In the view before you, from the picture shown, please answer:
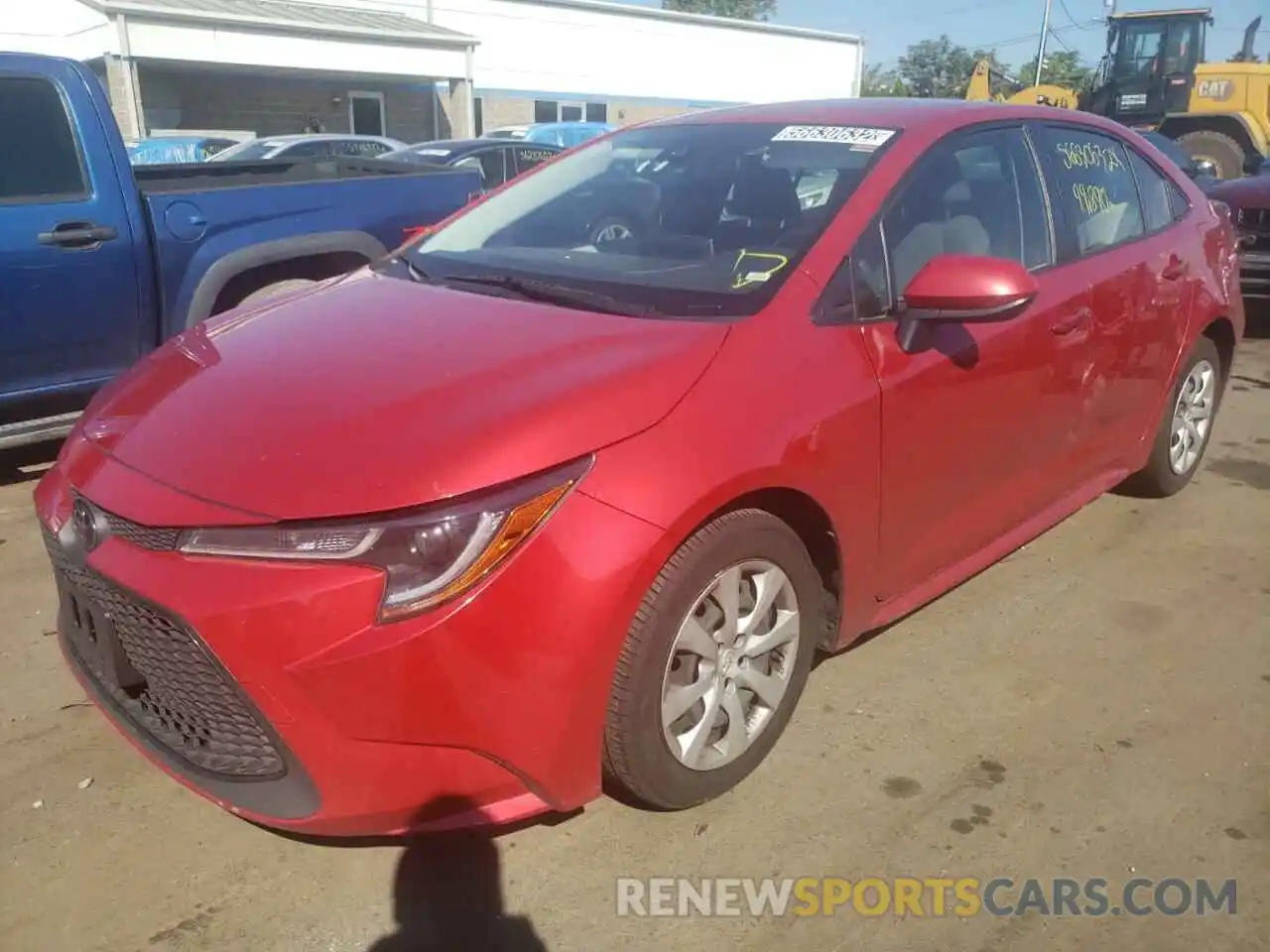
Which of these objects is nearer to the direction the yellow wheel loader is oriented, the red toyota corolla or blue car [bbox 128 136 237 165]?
the blue car

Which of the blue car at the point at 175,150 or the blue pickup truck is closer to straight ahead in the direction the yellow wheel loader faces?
the blue car

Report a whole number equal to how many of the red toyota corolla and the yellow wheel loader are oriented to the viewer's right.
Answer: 0

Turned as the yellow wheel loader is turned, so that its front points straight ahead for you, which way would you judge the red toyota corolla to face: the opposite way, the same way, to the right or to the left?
to the left

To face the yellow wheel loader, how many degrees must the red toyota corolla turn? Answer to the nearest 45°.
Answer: approximately 180°

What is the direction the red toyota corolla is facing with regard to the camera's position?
facing the viewer and to the left of the viewer

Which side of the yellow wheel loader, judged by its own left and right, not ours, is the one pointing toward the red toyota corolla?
left

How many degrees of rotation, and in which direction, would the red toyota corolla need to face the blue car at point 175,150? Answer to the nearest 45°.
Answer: approximately 90° to its right

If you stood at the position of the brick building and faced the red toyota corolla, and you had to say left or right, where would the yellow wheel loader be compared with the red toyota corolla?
left

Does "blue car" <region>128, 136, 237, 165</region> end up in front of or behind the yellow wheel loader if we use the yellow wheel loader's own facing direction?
in front

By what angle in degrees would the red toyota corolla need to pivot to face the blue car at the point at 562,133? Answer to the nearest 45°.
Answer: approximately 135° to its right

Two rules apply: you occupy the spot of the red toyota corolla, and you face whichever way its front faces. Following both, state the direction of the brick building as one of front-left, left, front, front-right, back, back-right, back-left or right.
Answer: back-right

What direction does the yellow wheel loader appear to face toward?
to the viewer's left

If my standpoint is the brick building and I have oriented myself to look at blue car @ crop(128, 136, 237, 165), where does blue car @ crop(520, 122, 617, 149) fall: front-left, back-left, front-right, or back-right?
front-left

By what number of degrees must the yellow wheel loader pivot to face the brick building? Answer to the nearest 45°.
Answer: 0° — it already faces it
